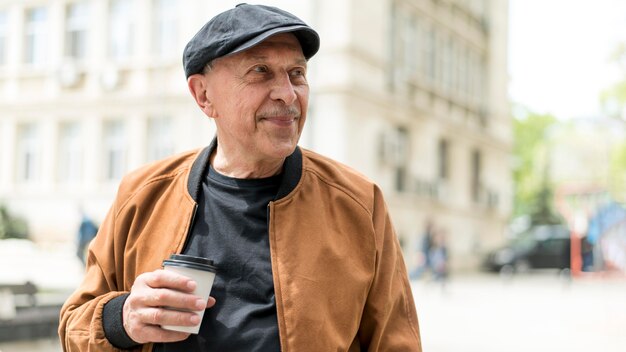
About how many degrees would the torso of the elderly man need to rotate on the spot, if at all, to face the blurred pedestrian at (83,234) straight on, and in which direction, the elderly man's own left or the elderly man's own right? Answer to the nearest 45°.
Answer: approximately 180°

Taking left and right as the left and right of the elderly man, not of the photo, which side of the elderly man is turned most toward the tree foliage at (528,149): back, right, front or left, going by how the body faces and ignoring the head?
back

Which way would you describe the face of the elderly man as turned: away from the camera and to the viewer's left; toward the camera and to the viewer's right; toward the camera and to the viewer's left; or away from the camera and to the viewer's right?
toward the camera and to the viewer's right

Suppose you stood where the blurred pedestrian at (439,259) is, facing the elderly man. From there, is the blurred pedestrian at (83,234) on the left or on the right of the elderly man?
right

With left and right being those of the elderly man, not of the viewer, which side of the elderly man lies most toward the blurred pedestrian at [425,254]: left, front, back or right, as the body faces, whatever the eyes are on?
back

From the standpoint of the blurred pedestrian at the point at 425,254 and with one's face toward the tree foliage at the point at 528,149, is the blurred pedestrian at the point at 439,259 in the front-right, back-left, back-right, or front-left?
back-right

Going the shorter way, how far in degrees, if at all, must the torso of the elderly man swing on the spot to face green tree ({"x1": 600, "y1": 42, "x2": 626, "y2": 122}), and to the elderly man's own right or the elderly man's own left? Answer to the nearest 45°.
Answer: approximately 135° to the elderly man's own left

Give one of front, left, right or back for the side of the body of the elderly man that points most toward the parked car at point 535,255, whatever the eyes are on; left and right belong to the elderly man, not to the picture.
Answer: back

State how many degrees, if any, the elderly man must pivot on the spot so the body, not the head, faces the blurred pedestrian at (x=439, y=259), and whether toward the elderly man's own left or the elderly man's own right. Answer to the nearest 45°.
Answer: approximately 180°

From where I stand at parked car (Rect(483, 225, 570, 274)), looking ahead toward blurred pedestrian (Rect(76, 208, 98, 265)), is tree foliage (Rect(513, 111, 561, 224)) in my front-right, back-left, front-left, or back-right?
back-right

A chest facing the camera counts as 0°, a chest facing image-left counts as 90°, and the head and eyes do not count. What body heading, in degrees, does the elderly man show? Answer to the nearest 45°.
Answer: approximately 0°
